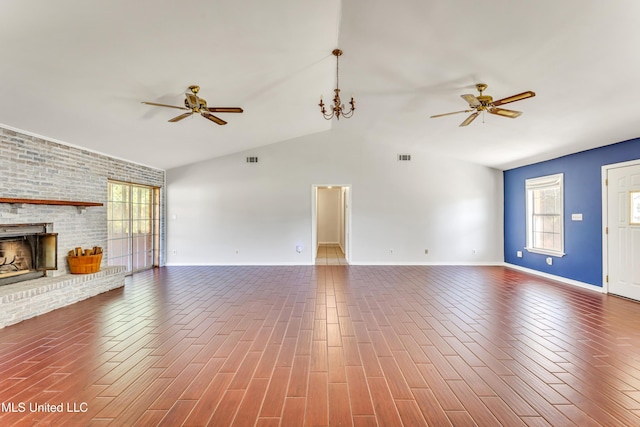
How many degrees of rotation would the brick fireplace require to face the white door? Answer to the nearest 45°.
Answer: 0° — it already faces it

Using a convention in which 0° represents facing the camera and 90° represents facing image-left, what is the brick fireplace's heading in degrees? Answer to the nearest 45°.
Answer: approximately 315°

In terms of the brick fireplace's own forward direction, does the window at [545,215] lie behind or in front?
in front

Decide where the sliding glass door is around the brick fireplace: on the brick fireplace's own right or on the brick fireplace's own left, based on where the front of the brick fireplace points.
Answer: on the brick fireplace's own left

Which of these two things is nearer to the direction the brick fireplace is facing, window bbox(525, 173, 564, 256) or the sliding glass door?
the window
